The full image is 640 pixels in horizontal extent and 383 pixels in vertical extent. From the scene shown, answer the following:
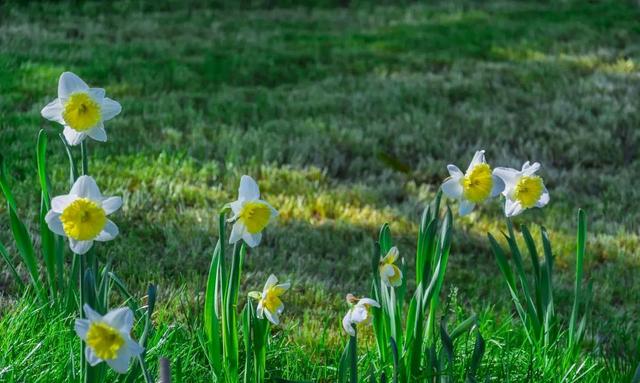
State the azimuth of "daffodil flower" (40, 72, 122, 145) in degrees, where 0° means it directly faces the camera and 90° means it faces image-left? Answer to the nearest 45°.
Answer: approximately 0°

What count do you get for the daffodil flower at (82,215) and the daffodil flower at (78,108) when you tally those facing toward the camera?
2

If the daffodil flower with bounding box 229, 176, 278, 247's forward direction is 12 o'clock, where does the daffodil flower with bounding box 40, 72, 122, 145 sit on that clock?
the daffodil flower with bounding box 40, 72, 122, 145 is roughly at 5 o'clock from the daffodil flower with bounding box 229, 176, 278, 247.

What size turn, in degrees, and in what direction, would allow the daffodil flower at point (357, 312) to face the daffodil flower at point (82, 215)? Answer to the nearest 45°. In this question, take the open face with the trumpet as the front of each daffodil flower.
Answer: approximately 135° to its right

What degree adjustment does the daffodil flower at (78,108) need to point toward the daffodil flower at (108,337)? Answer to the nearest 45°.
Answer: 0° — it already faces it

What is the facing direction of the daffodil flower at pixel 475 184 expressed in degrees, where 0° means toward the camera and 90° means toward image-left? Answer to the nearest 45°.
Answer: approximately 315°

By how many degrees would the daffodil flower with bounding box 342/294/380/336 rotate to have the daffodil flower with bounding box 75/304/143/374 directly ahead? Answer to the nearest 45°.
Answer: approximately 90° to its right
